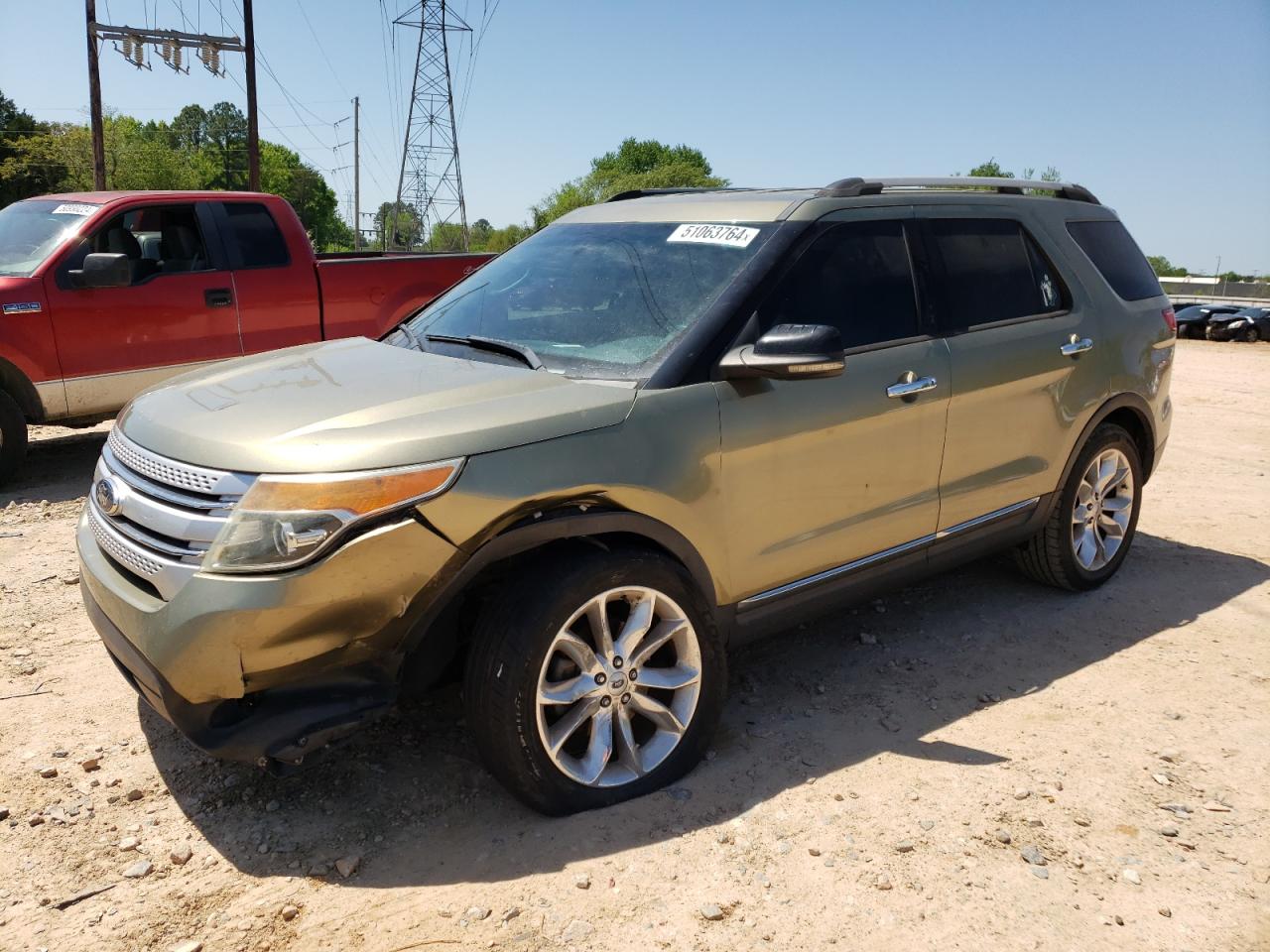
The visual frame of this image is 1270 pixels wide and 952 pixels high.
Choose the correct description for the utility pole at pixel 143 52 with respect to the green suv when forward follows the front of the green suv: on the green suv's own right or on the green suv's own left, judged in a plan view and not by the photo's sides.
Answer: on the green suv's own right

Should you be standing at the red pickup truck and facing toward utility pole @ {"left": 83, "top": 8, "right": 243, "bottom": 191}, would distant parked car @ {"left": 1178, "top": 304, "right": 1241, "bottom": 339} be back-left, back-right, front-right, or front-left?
front-right

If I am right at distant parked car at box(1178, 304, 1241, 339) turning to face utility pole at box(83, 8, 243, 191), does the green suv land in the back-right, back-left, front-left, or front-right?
front-left

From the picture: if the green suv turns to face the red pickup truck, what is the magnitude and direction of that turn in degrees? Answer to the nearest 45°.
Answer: approximately 90° to its right

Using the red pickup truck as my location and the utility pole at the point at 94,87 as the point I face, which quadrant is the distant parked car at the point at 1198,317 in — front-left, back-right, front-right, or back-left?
front-right

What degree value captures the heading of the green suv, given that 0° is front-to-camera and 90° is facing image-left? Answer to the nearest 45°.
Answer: approximately 45°

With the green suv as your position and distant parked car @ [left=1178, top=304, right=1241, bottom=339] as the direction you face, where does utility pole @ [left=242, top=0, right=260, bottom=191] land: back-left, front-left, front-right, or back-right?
front-left

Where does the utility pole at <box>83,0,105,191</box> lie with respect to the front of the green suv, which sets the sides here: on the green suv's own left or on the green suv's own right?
on the green suv's own right

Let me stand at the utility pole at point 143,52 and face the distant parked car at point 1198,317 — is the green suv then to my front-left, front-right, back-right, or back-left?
front-right

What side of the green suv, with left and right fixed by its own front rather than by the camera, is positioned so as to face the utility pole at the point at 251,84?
right

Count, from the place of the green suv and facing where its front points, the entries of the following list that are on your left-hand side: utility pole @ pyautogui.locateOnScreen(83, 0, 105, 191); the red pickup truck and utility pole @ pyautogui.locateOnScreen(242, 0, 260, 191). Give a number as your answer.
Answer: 0

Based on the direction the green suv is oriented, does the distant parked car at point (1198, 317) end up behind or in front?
behind

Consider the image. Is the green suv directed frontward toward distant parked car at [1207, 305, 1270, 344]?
no
